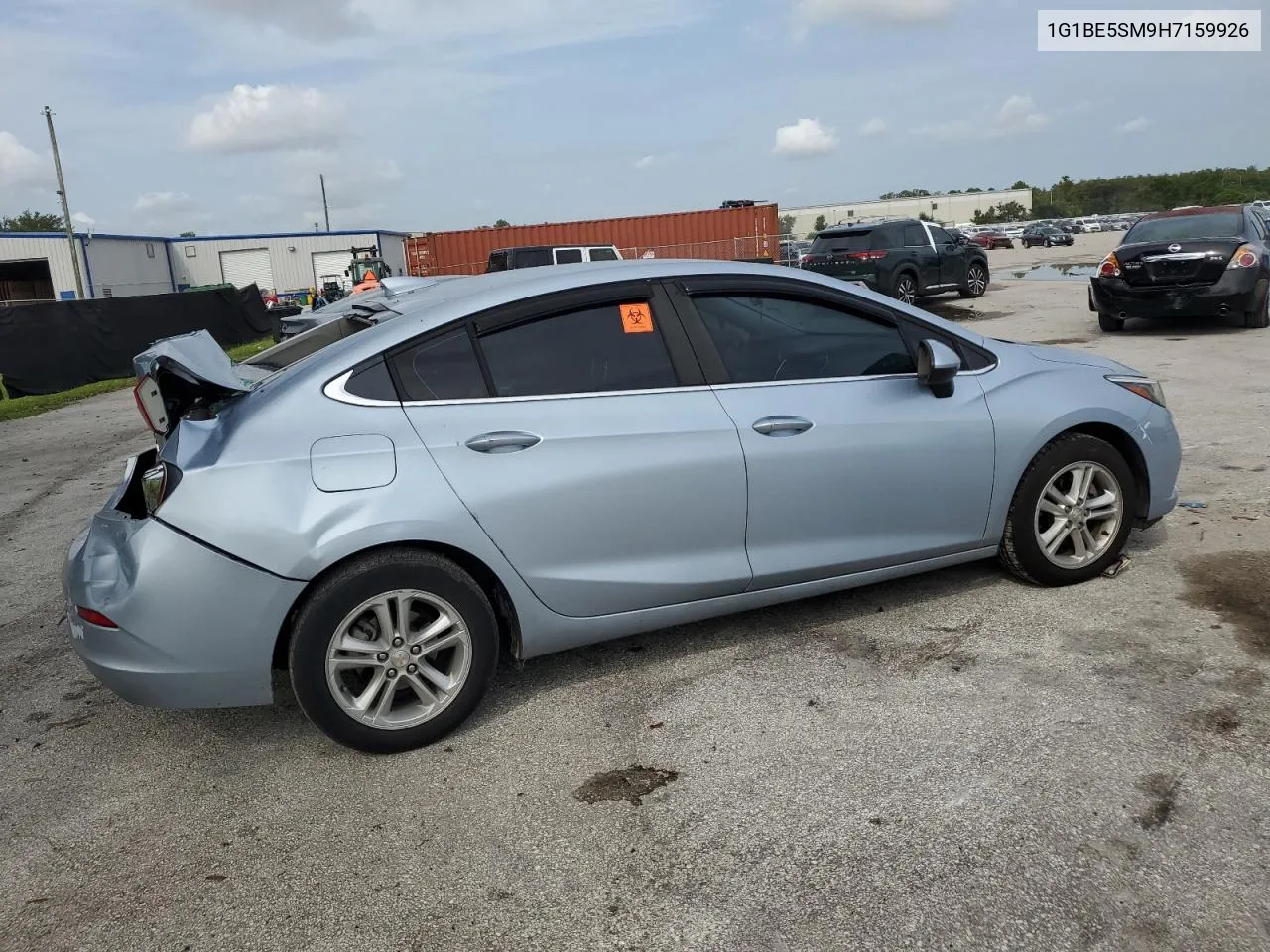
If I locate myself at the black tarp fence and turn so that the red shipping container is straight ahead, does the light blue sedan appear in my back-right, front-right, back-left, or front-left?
back-right

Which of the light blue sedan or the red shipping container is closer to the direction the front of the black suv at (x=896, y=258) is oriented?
the red shipping container

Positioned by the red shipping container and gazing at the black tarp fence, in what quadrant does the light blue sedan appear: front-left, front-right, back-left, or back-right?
front-left

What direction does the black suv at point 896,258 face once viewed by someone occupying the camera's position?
facing away from the viewer and to the right of the viewer

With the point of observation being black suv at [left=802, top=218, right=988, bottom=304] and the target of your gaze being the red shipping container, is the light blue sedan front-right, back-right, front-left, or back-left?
back-left

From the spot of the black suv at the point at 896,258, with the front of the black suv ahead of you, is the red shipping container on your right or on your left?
on your left

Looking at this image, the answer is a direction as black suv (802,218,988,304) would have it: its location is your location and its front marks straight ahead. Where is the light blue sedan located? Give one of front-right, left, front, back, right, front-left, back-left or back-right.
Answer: back-right
